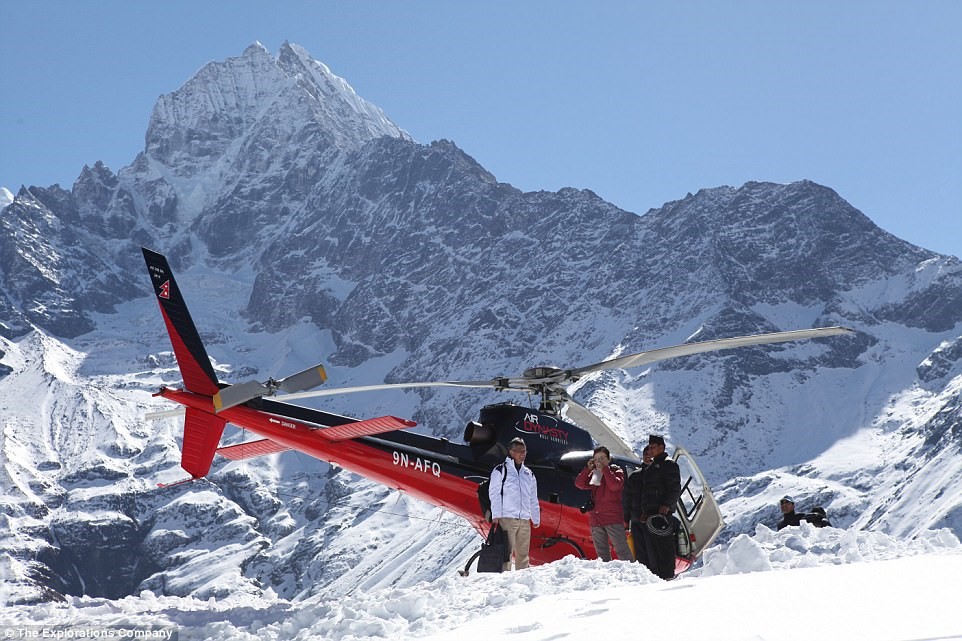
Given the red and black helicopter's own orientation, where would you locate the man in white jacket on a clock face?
The man in white jacket is roughly at 4 o'clock from the red and black helicopter.

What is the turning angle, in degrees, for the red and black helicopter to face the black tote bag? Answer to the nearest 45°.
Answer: approximately 135° to its right

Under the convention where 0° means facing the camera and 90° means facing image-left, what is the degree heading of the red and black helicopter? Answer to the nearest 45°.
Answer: approximately 225°

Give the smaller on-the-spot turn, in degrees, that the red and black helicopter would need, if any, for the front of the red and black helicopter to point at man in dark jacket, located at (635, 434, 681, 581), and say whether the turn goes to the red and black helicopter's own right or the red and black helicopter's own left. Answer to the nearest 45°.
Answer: approximately 90° to the red and black helicopter's own right

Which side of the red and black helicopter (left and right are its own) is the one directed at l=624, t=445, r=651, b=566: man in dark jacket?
right

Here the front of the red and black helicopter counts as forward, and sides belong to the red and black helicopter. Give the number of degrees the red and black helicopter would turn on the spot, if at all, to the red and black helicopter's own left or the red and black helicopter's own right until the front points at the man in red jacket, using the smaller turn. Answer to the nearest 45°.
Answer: approximately 90° to the red and black helicopter's own right
